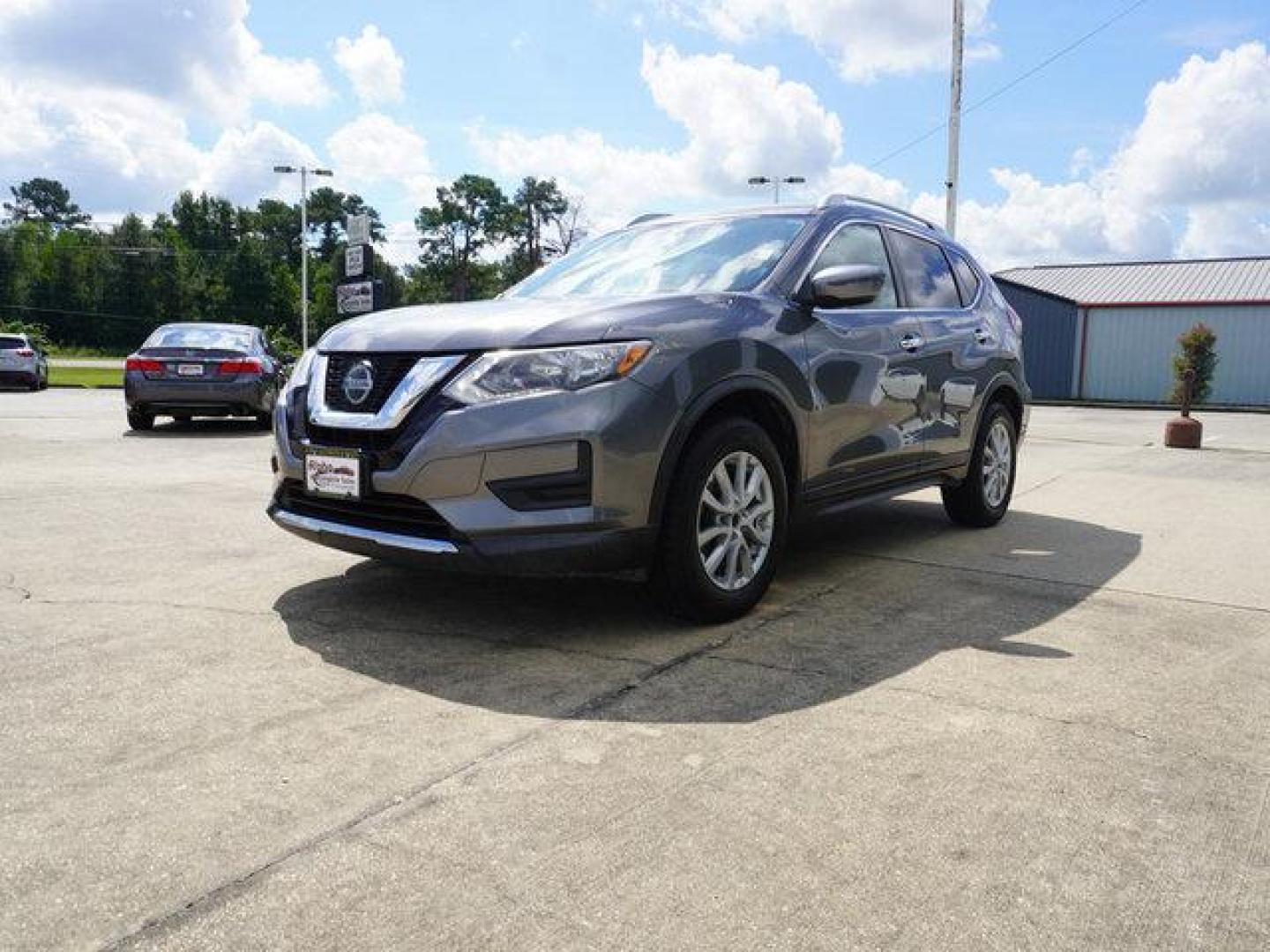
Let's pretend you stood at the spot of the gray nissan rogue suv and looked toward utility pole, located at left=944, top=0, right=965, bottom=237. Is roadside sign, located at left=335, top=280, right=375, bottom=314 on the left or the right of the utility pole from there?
left

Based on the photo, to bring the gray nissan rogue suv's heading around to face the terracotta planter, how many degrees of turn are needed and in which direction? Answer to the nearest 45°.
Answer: approximately 180°

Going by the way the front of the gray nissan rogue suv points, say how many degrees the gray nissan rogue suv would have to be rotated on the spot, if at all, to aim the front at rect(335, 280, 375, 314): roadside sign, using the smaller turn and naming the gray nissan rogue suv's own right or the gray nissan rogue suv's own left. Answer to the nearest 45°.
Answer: approximately 135° to the gray nissan rogue suv's own right

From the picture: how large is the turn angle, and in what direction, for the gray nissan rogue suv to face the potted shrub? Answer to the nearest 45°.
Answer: approximately 180°

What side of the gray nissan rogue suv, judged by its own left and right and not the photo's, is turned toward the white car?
right

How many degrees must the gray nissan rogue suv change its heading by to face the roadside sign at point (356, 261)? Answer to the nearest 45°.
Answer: approximately 135° to its right

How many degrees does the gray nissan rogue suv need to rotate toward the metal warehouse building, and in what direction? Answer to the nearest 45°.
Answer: approximately 180°

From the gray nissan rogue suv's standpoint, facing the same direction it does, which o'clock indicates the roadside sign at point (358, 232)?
The roadside sign is roughly at 4 o'clock from the gray nissan rogue suv.
